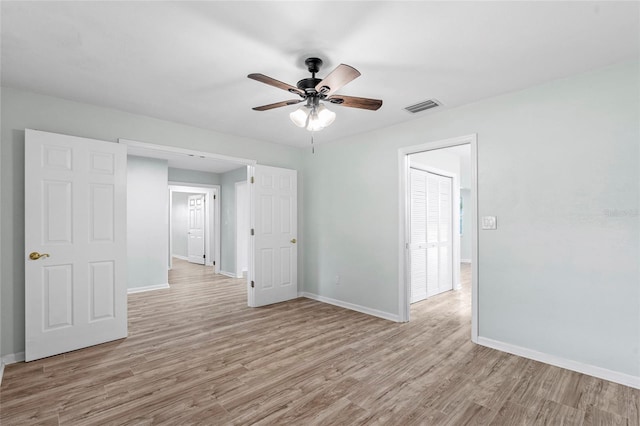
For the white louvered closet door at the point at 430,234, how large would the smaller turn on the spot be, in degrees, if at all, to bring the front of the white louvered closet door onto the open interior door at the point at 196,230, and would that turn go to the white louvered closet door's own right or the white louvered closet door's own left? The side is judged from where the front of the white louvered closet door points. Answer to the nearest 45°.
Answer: approximately 135° to the white louvered closet door's own right

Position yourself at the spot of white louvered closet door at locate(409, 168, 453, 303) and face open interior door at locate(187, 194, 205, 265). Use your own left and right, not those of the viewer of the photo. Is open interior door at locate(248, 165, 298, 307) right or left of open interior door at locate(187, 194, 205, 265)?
left

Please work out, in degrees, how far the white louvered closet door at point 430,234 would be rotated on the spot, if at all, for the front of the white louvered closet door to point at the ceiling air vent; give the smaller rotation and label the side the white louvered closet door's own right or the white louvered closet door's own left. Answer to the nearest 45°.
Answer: approximately 45° to the white louvered closet door's own right

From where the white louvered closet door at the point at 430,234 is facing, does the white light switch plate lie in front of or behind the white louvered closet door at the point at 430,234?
in front

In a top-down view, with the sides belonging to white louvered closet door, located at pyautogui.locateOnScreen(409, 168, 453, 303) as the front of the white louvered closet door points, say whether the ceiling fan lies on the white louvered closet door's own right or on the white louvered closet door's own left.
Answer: on the white louvered closet door's own right

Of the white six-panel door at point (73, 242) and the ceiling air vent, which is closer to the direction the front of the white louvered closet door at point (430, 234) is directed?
the ceiling air vent

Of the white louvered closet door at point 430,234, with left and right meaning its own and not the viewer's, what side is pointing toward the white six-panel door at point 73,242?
right

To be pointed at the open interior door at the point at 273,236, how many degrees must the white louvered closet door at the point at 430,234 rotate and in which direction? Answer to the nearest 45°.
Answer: approximately 90° to its right
